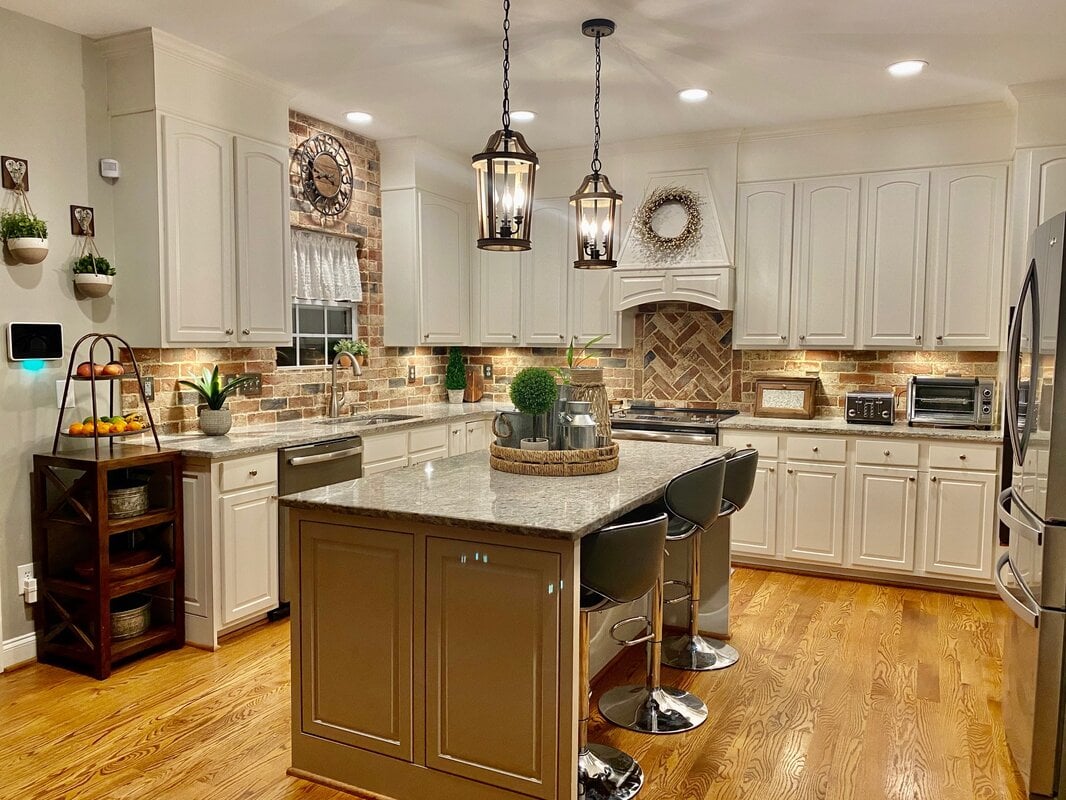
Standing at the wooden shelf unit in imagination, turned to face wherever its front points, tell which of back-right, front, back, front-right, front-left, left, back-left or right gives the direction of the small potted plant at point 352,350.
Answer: left

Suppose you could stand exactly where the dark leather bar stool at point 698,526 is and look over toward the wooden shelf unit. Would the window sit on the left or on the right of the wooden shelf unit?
right

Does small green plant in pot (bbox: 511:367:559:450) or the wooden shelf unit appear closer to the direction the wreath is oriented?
the small green plant in pot

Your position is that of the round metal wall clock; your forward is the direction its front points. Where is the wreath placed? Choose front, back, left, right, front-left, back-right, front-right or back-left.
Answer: front-left

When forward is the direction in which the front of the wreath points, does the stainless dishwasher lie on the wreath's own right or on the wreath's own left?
on the wreath's own right

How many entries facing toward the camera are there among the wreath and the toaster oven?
2

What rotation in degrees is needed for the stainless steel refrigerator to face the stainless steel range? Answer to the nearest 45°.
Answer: approximately 45° to its right

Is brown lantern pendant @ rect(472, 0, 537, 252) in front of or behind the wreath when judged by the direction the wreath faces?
in front

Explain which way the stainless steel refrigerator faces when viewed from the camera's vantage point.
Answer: facing to the left of the viewer

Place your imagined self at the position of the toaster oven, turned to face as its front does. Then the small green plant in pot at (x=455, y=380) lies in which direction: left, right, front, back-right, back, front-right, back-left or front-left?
right

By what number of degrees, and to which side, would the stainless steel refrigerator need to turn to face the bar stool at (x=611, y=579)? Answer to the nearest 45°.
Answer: approximately 45° to its left

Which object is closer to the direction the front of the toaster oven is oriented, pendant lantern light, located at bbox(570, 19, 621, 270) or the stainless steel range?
the pendant lantern light
